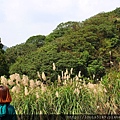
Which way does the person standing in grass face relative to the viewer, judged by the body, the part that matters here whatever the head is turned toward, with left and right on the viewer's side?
facing away from the viewer
